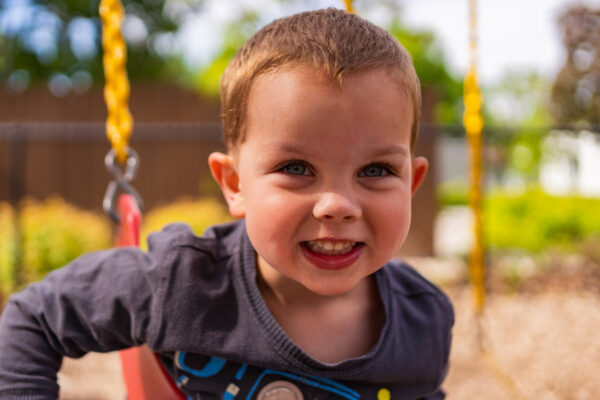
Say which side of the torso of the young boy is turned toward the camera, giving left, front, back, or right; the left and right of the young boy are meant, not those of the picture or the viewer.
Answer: front

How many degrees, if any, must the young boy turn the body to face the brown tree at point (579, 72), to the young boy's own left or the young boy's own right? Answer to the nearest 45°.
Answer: approximately 135° to the young boy's own left

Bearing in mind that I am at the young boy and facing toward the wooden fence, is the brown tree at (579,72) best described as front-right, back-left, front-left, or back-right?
front-right

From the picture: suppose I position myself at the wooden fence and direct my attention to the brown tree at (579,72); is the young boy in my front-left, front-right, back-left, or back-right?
back-right

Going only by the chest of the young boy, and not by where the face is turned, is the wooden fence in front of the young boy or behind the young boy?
behind
